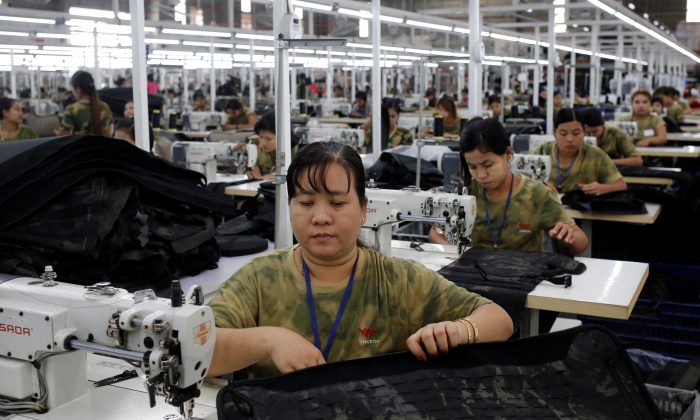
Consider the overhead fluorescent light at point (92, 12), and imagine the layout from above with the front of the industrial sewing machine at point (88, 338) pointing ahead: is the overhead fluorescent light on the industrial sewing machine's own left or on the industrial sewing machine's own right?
on the industrial sewing machine's own left

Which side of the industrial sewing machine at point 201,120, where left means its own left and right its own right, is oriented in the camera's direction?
back

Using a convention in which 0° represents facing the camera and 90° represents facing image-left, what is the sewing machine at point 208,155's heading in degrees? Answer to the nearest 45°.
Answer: approximately 180°

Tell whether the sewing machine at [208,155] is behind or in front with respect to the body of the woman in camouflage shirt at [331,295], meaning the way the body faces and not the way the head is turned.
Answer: behind

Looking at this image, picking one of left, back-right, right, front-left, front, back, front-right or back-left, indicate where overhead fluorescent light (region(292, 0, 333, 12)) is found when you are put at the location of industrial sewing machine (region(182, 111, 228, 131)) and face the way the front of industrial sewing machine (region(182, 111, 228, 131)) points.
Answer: back

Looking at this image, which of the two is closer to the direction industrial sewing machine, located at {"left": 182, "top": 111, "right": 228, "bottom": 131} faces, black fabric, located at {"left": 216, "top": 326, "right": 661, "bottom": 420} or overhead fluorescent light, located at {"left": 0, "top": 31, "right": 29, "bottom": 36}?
the overhead fluorescent light

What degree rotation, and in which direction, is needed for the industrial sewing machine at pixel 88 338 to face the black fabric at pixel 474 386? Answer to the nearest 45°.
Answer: approximately 45° to its right

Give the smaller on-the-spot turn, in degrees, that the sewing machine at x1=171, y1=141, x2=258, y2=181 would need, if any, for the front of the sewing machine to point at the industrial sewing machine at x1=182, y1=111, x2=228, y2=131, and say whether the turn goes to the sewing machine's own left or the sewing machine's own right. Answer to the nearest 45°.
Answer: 0° — it already faces it

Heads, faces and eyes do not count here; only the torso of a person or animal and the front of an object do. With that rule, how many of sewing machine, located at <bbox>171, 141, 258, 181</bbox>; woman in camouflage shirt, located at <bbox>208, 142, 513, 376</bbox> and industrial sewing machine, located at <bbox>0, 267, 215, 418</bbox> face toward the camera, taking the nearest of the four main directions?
1

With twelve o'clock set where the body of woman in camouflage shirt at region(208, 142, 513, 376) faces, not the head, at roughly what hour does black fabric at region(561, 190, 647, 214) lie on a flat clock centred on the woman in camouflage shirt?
The black fabric is roughly at 7 o'clock from the woman in camouflage shirt.

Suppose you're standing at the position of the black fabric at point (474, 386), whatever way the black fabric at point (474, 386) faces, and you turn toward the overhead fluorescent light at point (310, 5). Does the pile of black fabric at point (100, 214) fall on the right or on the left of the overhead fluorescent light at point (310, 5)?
left

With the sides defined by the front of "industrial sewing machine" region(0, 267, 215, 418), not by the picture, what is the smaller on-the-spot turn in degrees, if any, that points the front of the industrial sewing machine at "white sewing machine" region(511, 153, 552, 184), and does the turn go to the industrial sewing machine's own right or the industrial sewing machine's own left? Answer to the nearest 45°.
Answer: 0° — it already faces it

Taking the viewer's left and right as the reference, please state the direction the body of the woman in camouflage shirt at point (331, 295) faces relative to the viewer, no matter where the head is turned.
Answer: facing the viewer

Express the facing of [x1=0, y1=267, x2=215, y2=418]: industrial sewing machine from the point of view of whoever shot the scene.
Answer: facing away from the viewer and to the right of the viewer

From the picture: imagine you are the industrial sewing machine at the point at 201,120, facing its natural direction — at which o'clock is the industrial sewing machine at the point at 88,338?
the industrial sewing machine at the point at 88,338 is roughly at 6 o'clock from the industrial sewing machine at the point at 201,120.

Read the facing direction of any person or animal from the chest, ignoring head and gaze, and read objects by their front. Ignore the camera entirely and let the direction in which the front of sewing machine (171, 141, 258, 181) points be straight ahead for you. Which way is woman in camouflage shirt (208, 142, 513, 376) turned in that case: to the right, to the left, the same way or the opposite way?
the opposite way
